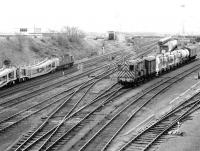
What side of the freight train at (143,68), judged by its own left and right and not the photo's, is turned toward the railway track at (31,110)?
front

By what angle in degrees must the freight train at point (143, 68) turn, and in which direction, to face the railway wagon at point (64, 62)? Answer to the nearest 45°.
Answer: approximately 90° to its right

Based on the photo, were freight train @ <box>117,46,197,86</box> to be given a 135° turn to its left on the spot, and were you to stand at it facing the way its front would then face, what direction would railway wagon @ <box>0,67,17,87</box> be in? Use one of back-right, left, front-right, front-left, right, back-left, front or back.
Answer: back

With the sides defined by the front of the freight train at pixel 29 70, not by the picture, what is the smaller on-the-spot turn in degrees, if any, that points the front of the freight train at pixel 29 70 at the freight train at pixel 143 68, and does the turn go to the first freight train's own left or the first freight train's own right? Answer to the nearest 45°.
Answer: approximately 90° to the first freight train's own right

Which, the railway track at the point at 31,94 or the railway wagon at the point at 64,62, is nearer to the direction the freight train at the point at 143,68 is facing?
the railway track

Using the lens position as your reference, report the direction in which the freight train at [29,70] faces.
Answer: facing away from the viewer and to the right of the viewer

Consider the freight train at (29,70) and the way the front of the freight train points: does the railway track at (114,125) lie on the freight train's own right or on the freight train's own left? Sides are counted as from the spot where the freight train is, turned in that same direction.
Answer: on the freight train's own right

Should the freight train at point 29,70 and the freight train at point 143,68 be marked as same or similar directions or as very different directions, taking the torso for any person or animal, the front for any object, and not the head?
very different directions

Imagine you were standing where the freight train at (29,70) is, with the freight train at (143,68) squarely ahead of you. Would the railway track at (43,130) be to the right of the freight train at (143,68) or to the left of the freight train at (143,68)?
right

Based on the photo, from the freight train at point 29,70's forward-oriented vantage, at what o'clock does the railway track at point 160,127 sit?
The railway track is roughly at 4 o'clock from the freight train.

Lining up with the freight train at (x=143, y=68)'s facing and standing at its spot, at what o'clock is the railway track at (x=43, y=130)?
The railway track is roughly at 11 o'clock from the freight train.

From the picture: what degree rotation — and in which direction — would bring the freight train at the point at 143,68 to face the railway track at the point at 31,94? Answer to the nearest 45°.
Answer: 0° — it already faces it
